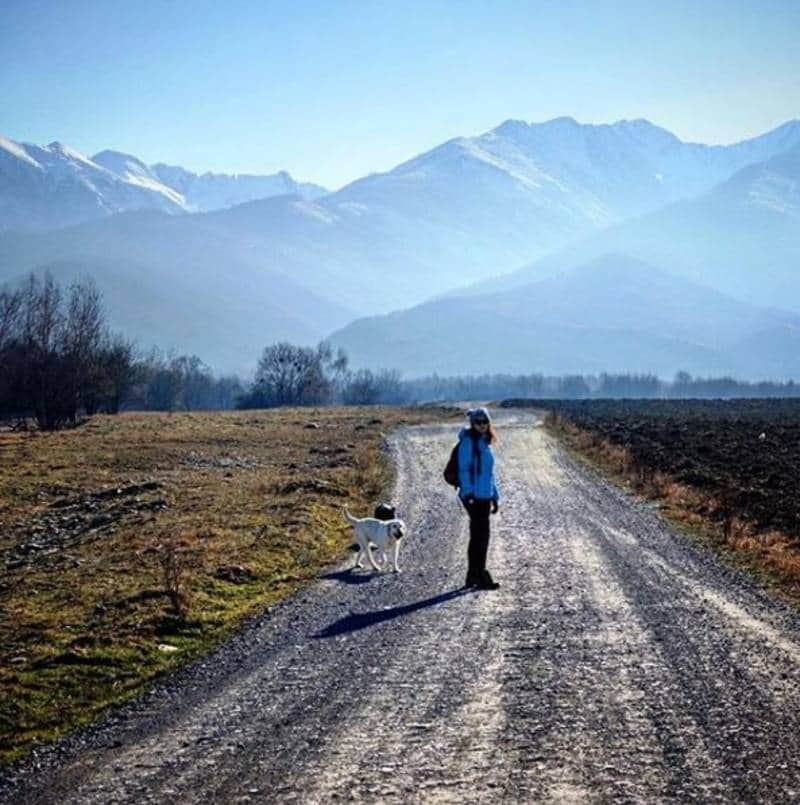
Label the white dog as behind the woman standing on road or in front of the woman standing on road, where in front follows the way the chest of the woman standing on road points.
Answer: behind

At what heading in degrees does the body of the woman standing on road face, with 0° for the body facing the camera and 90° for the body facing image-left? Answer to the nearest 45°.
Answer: approximately 315°
